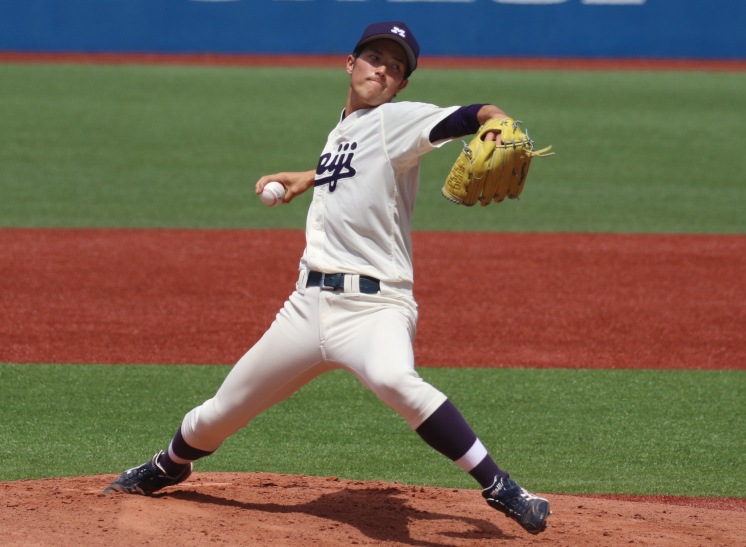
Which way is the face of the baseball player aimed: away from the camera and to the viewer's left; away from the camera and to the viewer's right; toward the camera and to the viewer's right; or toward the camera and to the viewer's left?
toward the camera and to the viewer's right

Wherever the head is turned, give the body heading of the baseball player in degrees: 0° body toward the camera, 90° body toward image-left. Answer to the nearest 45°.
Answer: approximately 45°
